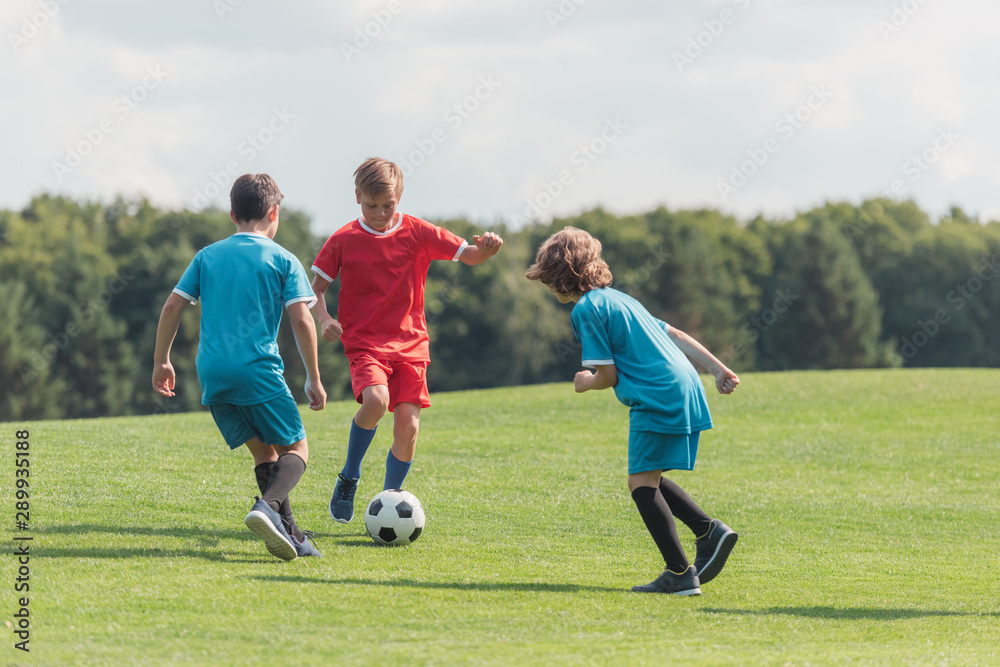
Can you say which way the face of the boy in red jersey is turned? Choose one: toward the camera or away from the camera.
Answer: toward the camera

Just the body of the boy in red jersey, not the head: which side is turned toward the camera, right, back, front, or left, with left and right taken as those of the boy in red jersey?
front

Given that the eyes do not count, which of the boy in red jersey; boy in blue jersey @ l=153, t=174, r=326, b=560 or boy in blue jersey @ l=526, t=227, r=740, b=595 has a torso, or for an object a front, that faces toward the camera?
the boy in red jersey

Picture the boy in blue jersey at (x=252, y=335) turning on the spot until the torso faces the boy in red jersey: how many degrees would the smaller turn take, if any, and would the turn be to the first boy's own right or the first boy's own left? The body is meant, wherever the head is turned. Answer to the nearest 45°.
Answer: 0° — they already face them

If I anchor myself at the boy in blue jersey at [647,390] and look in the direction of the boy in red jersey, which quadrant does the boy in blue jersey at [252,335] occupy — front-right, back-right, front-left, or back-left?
front-left

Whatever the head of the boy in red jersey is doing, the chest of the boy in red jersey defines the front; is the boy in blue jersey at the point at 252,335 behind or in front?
in front

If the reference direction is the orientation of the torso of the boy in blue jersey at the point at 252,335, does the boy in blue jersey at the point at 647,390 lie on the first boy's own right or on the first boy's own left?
on the first boy's own right

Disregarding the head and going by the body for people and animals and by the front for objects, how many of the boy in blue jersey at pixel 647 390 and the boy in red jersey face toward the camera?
1

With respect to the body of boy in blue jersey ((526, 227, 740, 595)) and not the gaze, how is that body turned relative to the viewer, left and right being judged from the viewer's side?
facing to the left of the viewer

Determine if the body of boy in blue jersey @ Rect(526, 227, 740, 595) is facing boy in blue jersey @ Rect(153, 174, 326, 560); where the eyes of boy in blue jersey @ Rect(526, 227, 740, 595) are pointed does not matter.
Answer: yes

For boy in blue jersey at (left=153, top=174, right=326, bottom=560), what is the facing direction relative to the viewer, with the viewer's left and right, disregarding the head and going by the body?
facing away from the viewer and to the right of the viewer

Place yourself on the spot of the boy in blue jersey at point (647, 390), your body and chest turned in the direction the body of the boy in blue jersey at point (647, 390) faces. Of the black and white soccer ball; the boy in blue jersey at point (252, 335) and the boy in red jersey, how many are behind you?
0
